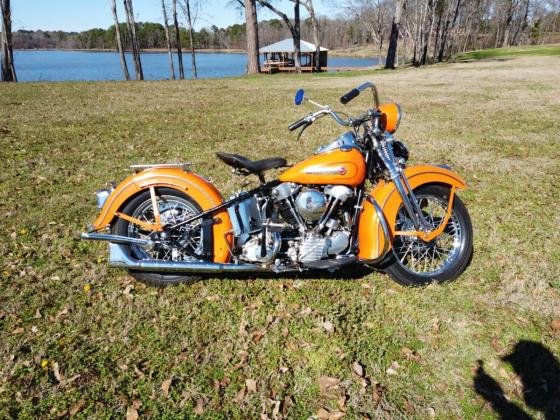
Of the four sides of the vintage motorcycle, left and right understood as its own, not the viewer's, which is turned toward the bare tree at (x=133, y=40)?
left

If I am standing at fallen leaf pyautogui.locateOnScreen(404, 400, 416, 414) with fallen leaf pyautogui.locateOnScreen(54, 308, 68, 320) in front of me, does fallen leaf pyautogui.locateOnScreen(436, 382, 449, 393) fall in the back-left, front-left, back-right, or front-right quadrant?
back-right

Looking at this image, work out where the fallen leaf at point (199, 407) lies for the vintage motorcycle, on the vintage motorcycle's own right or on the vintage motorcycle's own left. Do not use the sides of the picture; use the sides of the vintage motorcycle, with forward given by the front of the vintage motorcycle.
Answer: on the vintage motorcycle's own right

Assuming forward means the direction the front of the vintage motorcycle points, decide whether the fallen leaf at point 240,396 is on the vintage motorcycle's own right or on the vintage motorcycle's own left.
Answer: on the vintage motorcycle's own right

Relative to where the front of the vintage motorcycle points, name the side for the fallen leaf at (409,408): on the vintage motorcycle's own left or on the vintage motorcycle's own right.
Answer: on the vintage motorcycle's own right

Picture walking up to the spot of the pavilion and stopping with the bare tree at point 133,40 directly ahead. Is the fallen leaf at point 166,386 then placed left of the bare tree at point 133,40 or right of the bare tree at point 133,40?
left

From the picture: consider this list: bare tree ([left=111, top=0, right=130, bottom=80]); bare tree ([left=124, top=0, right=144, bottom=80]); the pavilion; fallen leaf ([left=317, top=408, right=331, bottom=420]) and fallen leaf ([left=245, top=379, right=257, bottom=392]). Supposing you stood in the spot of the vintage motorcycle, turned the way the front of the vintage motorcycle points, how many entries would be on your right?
2

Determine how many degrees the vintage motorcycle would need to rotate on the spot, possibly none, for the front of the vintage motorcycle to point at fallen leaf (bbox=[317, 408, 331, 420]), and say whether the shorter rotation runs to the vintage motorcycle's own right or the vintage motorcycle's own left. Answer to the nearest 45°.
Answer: approximately 90° to the vintage motorcycle's own right

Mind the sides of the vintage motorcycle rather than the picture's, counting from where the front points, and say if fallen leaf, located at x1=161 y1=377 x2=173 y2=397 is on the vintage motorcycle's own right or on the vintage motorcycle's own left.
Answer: on the vintage motorcycle's own right

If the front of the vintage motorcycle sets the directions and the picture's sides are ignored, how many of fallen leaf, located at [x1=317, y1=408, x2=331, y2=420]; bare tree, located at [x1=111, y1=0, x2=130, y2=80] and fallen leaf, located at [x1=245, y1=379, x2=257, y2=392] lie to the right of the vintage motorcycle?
2

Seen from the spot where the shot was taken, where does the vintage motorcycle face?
facing to the right of the viewer

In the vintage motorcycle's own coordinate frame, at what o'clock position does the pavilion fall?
The pavilion is roughly at 9 o'clock from the vintage motorcycle.

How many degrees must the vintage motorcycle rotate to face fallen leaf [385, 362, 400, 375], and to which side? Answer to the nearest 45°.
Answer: approximately 45° to its right
